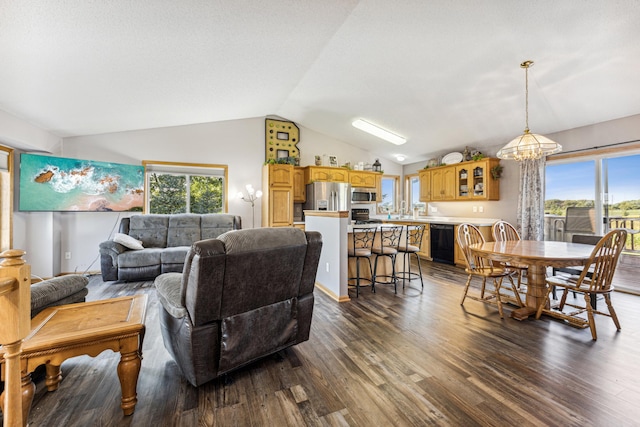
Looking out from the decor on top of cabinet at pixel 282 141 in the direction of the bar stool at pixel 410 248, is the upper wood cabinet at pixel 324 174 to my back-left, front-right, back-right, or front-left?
front-left

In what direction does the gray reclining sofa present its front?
toward the camera

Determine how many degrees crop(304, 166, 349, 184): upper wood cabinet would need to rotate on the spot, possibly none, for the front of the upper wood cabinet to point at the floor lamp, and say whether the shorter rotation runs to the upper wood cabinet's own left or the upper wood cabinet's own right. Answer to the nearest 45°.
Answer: approximately 135° to the upper wood cabinet's own right

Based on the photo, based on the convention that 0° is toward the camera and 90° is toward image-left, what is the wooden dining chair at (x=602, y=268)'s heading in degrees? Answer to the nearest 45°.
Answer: approximately 135°

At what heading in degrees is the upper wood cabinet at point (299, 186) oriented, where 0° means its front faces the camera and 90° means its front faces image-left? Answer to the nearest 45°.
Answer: approximately 0°

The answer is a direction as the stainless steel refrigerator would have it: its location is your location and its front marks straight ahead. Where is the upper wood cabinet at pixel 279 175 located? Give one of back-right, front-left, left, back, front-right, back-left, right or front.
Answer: back-right

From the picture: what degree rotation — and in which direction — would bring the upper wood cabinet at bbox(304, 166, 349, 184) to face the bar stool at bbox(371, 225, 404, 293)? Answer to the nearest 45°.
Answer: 0° — it already faces it

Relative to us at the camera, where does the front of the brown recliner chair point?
facing away from the viewer and to the left of the viewer

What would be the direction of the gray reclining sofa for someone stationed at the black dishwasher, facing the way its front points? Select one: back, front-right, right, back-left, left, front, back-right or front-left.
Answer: front

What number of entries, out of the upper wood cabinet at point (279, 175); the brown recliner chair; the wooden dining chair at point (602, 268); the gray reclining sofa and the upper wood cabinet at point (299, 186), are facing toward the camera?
3

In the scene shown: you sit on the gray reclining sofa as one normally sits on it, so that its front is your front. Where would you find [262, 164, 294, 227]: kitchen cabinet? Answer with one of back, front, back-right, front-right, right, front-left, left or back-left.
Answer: left
